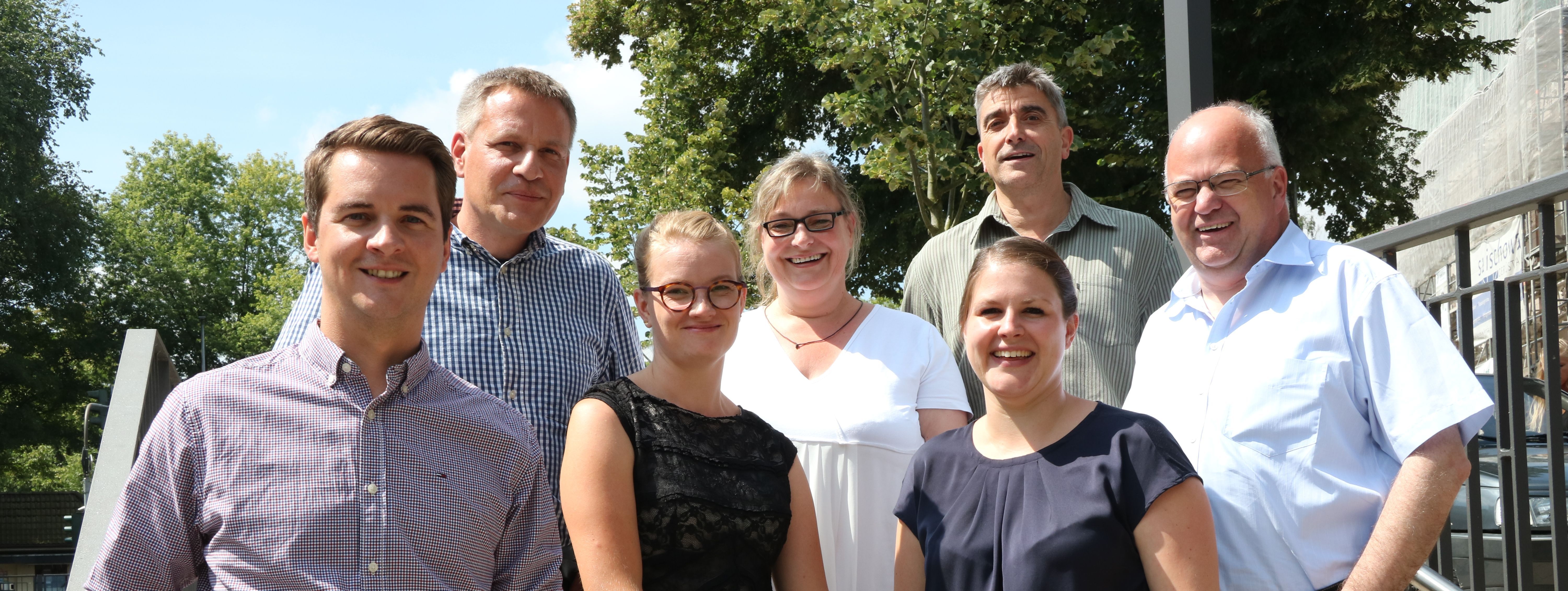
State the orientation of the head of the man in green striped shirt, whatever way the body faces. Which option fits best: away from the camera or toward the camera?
toward the camera

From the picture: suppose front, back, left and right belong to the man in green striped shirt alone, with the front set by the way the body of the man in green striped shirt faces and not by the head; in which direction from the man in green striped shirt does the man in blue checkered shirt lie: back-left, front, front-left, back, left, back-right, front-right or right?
front-right

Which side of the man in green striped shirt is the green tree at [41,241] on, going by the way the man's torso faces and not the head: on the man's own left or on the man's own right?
on the man's own right

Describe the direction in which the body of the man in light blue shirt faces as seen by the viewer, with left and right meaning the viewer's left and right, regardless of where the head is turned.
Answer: facing the viewer and to the left of the viewer

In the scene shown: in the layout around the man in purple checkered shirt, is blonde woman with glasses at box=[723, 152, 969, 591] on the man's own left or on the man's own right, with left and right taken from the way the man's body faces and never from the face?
on the man's own left

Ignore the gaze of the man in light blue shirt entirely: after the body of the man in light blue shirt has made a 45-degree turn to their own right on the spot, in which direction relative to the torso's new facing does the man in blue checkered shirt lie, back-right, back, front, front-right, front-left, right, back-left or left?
front

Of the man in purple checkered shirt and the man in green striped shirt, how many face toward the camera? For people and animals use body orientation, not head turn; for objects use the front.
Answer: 2

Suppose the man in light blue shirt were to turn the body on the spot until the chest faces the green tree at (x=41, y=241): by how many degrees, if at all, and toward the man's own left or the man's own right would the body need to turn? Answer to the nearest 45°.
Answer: approximately 90° to the man's own right

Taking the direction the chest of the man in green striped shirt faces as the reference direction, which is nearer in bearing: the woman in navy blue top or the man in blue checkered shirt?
the woman in navy blue top

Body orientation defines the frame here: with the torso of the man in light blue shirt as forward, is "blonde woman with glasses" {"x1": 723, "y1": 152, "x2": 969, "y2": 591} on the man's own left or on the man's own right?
on the man's own right

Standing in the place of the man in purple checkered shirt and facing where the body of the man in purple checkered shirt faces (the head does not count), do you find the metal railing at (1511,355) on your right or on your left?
on your left

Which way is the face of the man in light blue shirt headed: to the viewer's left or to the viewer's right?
to the viewer's left

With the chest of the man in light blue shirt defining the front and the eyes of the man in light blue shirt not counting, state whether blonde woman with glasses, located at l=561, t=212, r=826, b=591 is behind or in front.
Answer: in front

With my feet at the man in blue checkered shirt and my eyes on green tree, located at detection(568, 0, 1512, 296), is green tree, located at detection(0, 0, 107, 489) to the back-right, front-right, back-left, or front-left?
front-left

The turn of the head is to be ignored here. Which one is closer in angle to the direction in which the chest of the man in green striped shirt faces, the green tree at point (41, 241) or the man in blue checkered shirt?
the man in blue checkered shirt

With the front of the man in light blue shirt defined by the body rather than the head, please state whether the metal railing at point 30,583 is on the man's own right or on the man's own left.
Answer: on the man's own right

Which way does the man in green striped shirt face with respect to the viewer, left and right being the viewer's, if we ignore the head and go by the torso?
facing the viewer
